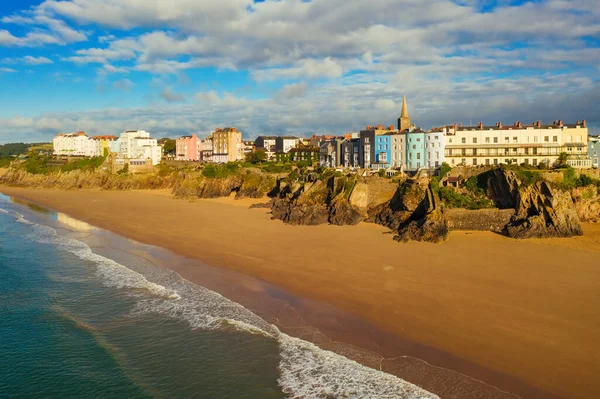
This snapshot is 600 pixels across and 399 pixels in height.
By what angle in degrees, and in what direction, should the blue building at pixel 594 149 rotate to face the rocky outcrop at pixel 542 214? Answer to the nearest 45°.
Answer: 0° — it already faces it

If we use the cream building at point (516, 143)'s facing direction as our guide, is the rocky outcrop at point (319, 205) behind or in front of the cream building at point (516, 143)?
in front

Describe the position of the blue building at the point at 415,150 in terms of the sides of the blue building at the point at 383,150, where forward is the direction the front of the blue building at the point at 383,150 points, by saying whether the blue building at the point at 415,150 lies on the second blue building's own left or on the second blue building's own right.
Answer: on the second blue building's own left

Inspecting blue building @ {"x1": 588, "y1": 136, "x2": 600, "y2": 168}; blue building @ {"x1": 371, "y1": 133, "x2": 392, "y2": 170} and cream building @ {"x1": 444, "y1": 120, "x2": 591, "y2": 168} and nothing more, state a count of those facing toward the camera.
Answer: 3

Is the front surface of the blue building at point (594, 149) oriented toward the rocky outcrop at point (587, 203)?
yes

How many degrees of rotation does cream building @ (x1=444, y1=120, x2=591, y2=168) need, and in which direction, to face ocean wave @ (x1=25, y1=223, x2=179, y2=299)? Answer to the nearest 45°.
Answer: approximately 45° to its right

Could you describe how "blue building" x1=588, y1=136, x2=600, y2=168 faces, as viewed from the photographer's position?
facing the viewer

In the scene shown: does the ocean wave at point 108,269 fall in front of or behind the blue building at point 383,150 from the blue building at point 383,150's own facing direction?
in front

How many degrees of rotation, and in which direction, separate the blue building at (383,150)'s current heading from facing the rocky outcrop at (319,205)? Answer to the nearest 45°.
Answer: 0° — it already faces it

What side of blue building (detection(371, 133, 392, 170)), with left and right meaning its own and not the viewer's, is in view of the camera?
front

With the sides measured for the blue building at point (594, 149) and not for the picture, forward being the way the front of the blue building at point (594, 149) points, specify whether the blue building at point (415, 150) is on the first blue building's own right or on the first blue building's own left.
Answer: on the first blue building's own right

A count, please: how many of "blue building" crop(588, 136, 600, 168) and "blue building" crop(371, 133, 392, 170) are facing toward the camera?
2
